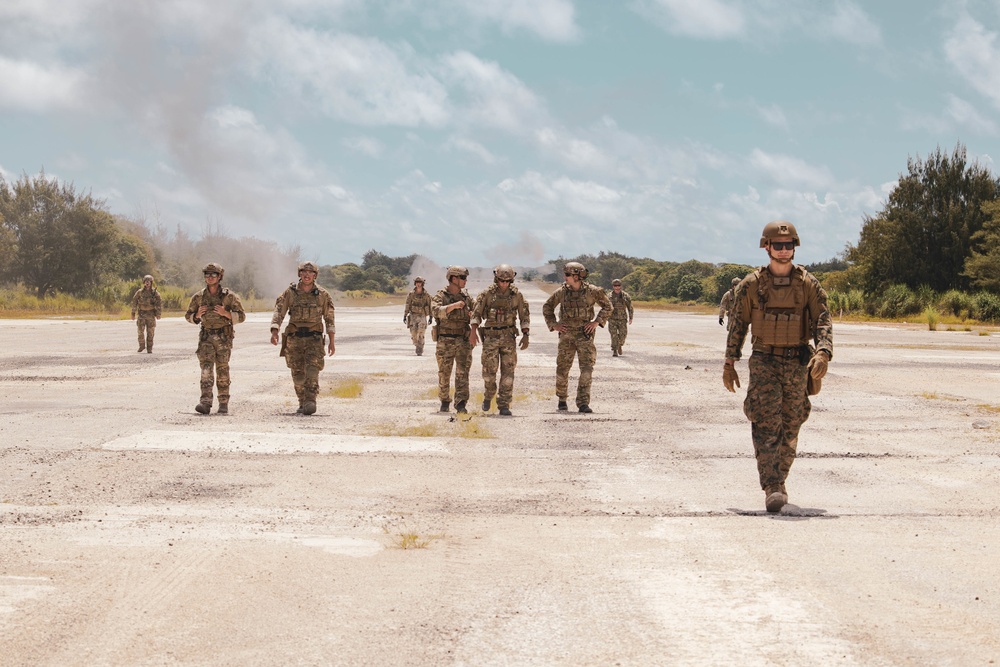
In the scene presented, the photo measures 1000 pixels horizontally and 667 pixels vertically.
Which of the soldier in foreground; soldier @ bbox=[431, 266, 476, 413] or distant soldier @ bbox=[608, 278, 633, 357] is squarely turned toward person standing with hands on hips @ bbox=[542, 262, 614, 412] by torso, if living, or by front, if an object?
the distant soldier

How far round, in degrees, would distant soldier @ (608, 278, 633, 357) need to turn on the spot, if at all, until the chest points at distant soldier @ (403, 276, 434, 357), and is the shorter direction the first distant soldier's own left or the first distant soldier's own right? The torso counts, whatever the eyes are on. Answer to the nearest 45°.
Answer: approximately 90° to the first distant soldier's own right

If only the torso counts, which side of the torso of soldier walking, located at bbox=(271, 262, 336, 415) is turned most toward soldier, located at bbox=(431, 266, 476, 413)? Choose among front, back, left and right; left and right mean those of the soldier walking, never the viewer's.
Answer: left

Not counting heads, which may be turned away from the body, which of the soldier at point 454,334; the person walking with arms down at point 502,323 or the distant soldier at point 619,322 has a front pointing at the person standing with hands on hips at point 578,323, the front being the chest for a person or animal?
the distant soldier

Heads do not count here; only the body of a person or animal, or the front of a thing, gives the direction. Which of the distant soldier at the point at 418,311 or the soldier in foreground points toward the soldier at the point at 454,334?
the distant soldier

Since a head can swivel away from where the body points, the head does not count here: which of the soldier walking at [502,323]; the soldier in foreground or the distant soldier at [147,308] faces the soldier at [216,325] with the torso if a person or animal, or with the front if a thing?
the distant soldier

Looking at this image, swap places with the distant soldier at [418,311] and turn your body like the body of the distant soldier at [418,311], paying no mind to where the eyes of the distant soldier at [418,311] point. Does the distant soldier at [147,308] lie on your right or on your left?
on your right

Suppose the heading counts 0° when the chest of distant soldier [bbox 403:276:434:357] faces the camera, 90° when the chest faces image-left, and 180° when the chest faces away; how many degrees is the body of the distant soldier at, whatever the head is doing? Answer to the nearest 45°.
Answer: approximately 0°

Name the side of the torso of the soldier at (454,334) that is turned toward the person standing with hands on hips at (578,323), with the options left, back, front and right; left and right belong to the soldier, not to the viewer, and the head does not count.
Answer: left
